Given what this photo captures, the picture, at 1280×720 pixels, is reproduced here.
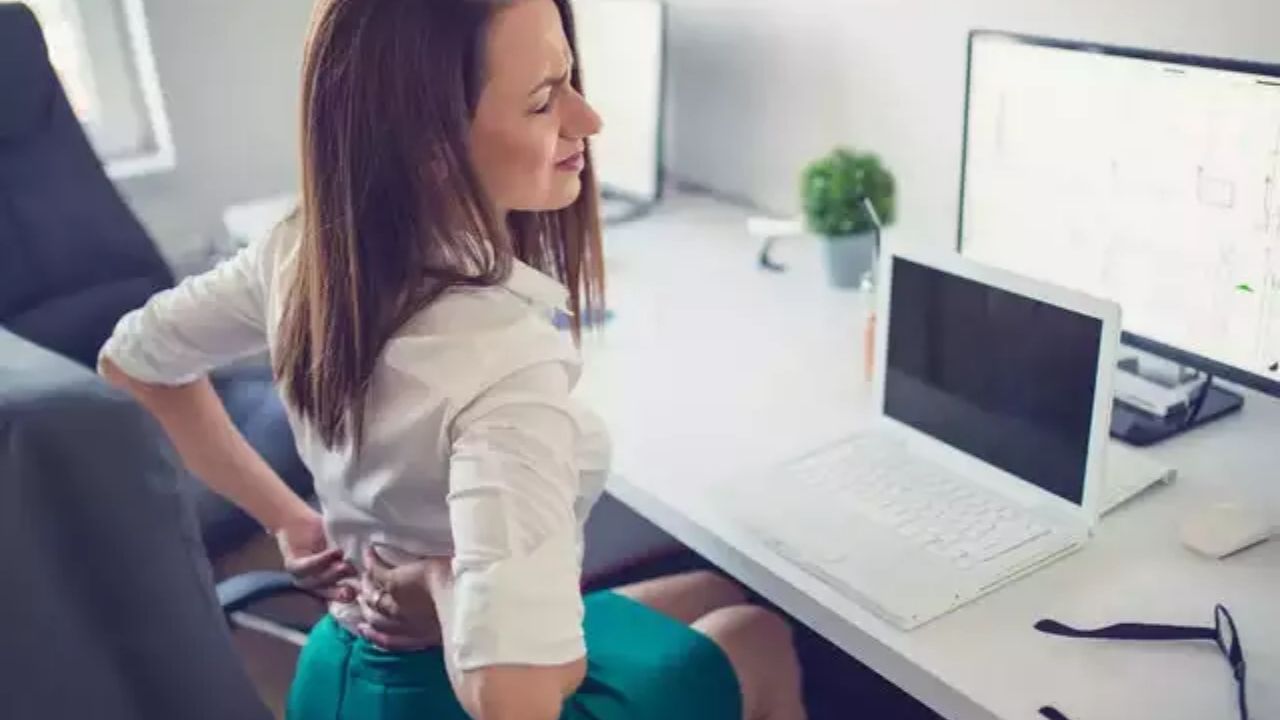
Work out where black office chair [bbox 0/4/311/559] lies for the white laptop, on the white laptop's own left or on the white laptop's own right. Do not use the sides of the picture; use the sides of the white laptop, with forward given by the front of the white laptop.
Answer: on the white laptop's own right

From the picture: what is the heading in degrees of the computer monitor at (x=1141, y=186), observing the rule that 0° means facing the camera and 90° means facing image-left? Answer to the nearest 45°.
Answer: approximately 45°

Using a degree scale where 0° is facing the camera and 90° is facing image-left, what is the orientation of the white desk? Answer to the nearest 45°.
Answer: approximately 45°

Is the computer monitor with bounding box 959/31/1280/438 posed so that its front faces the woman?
yes

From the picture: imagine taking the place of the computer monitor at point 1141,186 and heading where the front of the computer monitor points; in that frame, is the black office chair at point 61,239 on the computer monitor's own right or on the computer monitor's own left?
on the computer monitor's own right

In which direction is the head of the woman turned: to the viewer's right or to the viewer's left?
to the viewer's right
